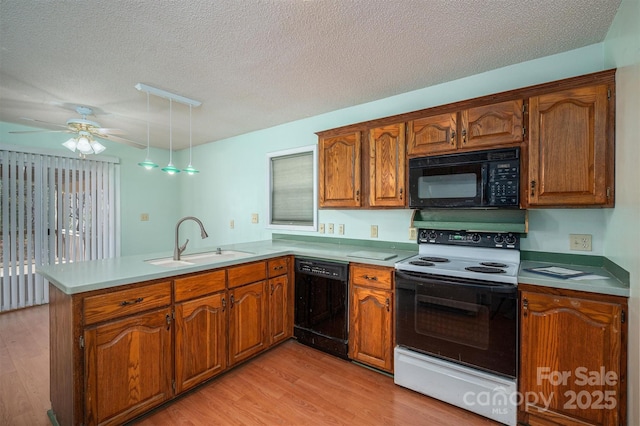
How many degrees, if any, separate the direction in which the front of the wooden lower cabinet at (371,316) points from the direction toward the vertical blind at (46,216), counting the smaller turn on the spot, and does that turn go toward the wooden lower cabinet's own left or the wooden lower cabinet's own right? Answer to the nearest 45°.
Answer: approximately 45° to the wooden lower cabinet's own right

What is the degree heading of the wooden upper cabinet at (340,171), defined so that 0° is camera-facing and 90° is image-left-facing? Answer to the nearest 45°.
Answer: approximately 45°

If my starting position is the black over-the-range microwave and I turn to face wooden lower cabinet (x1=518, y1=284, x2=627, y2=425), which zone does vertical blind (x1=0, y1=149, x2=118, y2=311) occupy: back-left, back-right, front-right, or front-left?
back-right

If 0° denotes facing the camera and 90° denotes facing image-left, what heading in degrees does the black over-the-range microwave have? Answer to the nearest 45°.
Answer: approximately 45°
